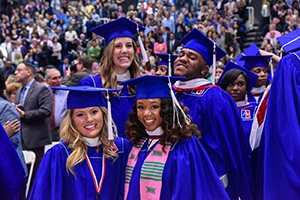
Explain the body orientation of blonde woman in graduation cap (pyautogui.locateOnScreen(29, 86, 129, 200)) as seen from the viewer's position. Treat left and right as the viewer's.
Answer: facing the viewer

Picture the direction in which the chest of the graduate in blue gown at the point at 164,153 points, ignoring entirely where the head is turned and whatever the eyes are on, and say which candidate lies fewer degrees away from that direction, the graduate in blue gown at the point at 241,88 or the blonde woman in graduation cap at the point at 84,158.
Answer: the blonde woman in graduation cap

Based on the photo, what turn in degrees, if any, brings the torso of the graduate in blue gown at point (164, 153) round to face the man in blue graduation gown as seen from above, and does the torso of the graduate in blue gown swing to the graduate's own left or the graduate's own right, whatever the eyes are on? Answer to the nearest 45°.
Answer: approximately 180°

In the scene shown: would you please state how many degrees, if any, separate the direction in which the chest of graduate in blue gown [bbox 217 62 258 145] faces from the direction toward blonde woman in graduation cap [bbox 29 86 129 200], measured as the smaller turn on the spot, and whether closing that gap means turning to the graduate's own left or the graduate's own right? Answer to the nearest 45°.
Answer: approximately 45° to the graduate's own right

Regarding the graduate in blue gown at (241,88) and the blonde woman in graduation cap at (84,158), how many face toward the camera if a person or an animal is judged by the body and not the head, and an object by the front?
2

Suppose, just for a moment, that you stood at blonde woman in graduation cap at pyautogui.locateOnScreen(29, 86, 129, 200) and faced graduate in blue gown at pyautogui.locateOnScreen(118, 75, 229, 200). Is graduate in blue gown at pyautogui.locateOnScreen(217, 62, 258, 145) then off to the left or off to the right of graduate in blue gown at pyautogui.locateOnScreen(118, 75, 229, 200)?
left

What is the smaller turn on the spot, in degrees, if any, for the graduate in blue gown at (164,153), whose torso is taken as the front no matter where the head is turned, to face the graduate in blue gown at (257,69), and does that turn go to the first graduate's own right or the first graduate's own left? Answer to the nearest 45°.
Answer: approximately 180°

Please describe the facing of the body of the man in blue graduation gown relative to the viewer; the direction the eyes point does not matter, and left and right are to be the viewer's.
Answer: facing the viewer and to the left of the viewer

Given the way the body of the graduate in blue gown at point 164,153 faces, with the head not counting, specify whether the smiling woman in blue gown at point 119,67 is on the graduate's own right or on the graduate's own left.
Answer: on the graduate's own right
